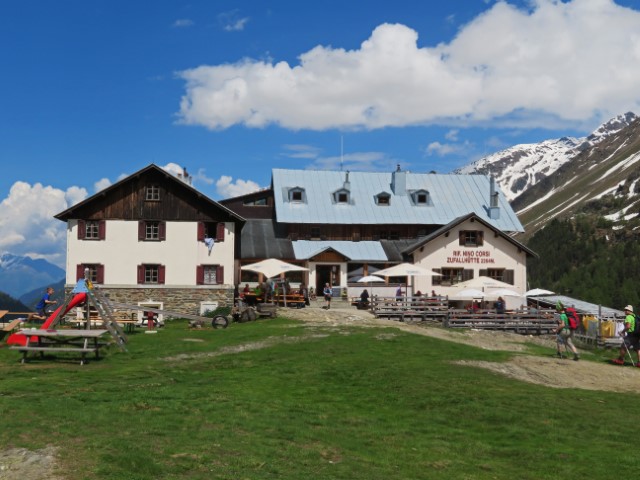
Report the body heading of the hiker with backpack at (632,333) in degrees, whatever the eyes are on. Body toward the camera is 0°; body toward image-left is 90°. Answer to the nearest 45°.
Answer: approximately 90°

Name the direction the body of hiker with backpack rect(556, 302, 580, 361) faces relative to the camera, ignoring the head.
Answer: to the viewer's left

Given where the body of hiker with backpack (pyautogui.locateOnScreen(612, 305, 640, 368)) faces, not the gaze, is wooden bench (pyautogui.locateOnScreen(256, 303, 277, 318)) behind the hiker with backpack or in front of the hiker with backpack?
in front

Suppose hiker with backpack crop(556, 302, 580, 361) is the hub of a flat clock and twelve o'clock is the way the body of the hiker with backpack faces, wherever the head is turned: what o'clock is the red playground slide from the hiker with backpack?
The red playground slide is roughly at 11 o'clock from the hiker with backpack.

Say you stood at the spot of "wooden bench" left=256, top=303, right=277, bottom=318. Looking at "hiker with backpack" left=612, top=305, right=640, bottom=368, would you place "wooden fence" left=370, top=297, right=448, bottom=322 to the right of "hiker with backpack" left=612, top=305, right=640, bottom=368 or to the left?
left

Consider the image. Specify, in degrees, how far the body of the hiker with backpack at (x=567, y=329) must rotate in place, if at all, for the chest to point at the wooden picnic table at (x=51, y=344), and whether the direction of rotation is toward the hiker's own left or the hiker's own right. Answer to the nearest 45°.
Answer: approximately 45° to the hiker's own left

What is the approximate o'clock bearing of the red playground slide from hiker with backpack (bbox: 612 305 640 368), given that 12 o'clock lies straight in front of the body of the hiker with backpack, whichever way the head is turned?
The red playground slide is roughly at 11 o'clock from the hiker with backpack.

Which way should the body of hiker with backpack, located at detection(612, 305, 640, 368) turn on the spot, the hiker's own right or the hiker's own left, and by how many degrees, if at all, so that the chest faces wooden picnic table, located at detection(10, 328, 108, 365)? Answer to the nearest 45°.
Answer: approximately 45° to the hiker's own left

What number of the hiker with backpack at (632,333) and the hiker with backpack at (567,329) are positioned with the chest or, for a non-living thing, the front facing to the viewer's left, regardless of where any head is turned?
2

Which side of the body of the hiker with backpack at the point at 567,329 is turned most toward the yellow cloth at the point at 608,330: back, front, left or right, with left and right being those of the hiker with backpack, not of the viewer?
right
